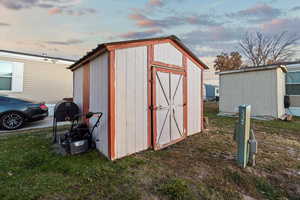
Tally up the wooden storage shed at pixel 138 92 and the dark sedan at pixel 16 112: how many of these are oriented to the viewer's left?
1

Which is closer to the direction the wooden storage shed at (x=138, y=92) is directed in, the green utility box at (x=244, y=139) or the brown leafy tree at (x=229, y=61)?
the green utility box

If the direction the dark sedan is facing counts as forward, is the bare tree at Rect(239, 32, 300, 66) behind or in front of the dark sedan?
behind

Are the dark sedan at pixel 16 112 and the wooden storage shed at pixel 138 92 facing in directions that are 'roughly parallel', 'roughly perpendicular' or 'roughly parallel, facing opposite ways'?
roughly perpendicular

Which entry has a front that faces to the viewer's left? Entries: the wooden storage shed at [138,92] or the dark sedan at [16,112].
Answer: the dark sedan

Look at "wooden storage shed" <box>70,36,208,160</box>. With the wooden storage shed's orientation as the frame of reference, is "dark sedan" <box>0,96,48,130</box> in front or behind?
behind

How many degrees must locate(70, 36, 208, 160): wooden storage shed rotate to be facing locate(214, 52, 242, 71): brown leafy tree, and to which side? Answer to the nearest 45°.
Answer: approximately 90° to its left

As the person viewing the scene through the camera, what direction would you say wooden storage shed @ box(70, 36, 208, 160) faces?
facing the viewer and to the right of the viewer

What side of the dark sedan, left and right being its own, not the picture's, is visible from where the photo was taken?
left
